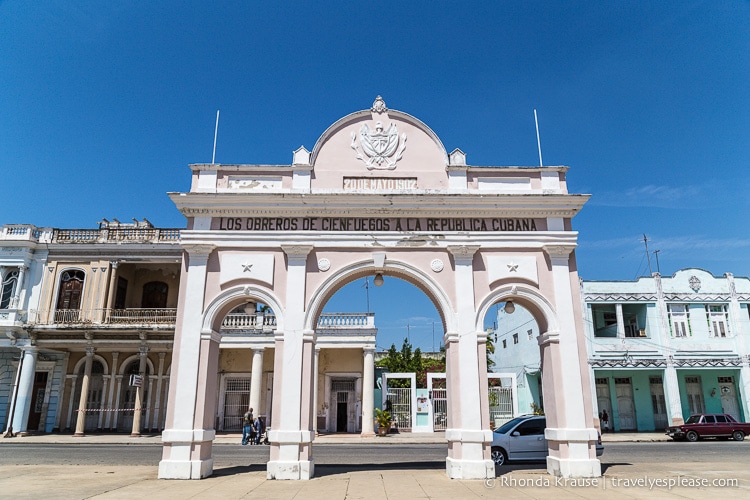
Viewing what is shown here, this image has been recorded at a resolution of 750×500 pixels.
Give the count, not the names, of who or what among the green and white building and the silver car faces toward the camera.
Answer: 1

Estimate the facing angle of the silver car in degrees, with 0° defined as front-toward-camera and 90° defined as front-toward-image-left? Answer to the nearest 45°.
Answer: approximately 90°

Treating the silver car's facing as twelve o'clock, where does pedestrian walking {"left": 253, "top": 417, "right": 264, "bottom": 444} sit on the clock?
The pedestrian walking is roughly at 1 o'clock from the silver car.

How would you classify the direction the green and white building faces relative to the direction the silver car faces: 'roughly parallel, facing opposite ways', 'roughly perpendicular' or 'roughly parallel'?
roughly perpendicular

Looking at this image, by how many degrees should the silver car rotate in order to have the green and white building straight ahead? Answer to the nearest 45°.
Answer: approximately 135° to its right

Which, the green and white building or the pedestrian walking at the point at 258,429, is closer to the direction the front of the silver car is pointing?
the pedestrian walking

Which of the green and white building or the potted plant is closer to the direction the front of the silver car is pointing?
the potted plant

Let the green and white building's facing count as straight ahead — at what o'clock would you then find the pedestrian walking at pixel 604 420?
The pedestrian walking is roughly at 2 o'clock from the green and white building.

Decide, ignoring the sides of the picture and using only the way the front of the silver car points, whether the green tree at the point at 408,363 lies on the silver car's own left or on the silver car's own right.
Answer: on the silver car's own right

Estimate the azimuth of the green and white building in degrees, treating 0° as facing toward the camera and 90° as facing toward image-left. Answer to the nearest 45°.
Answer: approximately 0°

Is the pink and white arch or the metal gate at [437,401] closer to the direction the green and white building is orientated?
the pink and white arch
